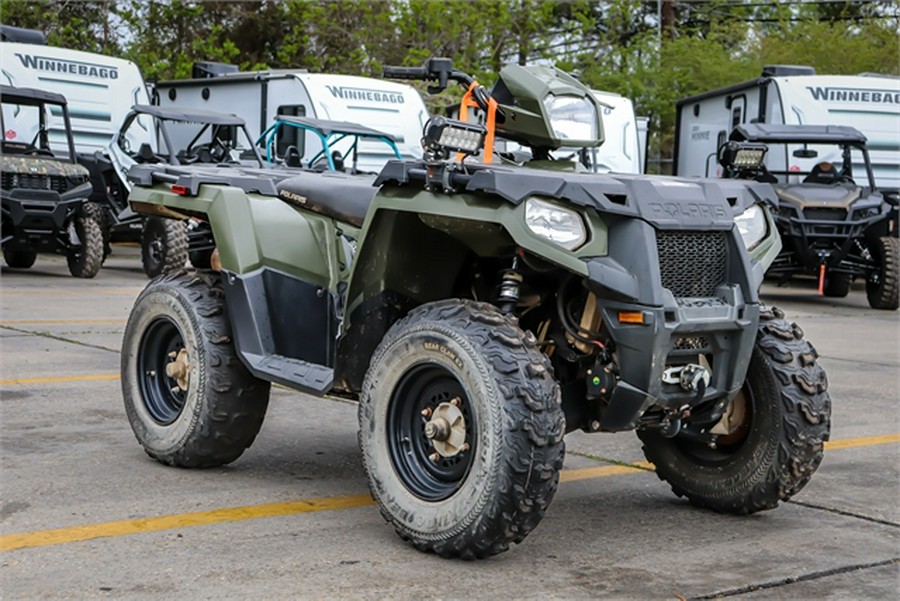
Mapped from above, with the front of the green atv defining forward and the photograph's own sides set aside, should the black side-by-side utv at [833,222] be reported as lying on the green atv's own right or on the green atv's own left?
on the green atv's own left

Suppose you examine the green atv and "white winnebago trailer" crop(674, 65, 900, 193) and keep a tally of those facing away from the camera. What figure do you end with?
0

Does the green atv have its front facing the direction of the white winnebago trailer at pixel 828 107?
no

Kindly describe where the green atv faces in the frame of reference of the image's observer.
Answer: facing the viewer and to the right of the viewer

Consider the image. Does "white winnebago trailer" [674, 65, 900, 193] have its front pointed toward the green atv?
no

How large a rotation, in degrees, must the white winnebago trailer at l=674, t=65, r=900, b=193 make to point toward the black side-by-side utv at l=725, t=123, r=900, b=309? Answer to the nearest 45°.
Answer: approximately 45° to its right

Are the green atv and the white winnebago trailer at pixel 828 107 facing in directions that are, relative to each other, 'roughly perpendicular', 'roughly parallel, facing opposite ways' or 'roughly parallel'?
roughly parallel
